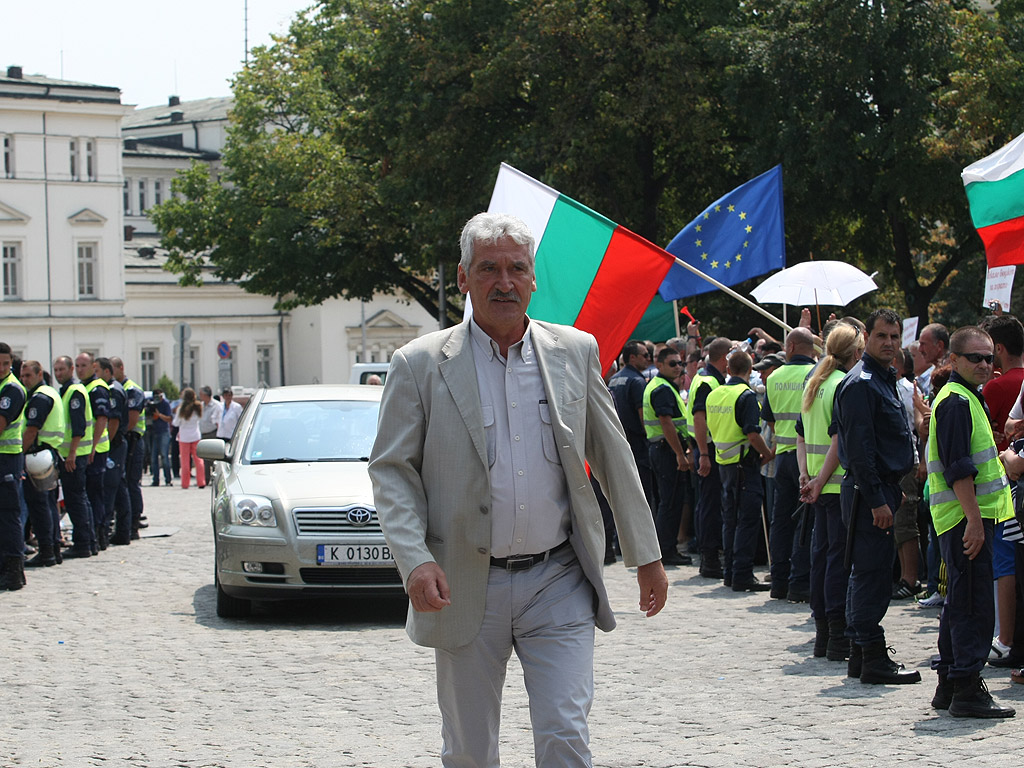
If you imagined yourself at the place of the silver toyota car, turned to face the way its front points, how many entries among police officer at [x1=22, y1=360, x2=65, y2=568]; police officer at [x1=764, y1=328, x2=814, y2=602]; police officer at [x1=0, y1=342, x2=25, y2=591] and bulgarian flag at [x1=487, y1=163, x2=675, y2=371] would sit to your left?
2

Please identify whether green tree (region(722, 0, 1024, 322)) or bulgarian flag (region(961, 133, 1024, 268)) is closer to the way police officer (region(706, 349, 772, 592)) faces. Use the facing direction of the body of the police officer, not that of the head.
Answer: the green tree

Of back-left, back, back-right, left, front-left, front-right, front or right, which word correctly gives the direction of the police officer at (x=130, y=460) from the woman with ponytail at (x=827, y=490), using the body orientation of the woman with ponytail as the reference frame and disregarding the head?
left

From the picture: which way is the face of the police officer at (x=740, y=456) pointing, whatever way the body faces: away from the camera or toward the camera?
away from the camera

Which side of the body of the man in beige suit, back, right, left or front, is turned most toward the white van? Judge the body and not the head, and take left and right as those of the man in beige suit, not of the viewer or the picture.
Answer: back
